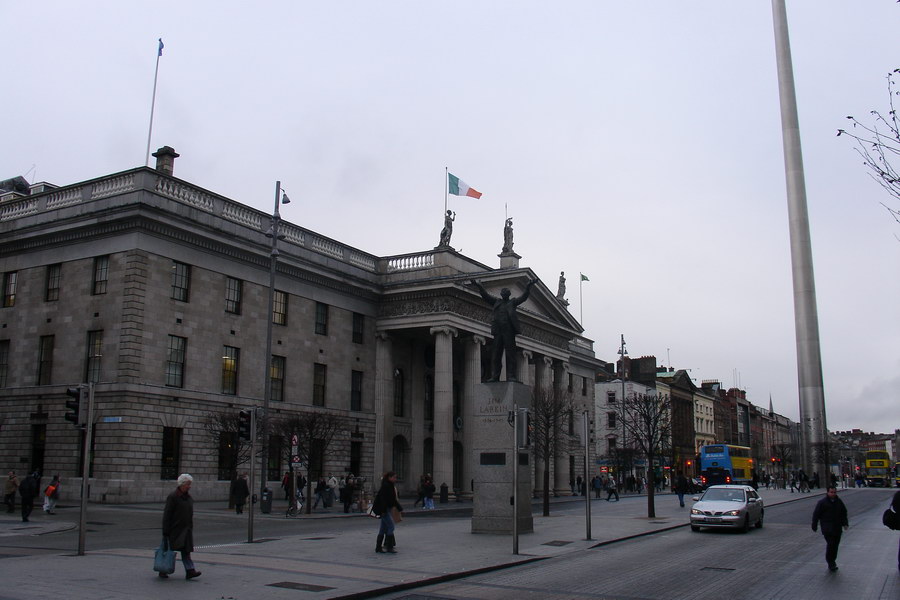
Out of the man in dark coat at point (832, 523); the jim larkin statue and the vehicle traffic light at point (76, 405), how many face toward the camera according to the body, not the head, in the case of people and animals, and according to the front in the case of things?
2

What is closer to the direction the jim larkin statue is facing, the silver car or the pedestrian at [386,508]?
the pedestrian

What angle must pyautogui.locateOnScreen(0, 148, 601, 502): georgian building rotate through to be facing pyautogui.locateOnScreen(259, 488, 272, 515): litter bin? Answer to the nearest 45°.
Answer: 0° — it already faces it

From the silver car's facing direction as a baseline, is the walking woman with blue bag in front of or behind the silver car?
in front

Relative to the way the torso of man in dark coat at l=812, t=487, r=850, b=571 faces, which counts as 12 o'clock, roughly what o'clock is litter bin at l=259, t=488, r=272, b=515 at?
The litter bin is roughly at 4 o'clock from the man in dark coat.

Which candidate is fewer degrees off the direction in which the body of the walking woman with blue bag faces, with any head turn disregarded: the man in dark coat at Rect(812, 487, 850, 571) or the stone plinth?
the man in dark coat

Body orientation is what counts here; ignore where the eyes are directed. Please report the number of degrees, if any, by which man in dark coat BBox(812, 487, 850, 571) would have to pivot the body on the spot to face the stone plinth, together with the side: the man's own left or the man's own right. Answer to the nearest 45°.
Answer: approximately 135° to the man's own right
